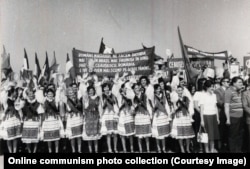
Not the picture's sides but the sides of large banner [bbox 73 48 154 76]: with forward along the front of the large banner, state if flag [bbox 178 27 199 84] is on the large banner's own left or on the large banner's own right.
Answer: on the large banner's own left

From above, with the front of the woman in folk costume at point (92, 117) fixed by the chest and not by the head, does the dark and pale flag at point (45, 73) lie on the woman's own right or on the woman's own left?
on the woman's own right

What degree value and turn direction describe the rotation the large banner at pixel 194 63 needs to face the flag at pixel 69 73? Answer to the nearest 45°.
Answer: approximately 90° to its right

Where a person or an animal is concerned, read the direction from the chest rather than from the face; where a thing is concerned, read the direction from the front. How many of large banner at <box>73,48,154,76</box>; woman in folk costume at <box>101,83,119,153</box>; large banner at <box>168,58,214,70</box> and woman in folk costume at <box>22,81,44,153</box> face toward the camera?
4

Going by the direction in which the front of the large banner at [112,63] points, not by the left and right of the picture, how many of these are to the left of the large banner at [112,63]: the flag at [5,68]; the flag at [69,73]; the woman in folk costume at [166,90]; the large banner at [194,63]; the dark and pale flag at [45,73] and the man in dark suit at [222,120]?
3

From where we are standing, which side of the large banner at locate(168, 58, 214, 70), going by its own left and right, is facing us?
front

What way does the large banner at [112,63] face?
toward the camera

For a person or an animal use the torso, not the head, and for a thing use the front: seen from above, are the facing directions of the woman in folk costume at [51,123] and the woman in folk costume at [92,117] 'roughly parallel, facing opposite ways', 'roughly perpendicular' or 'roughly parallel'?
roughly parallel

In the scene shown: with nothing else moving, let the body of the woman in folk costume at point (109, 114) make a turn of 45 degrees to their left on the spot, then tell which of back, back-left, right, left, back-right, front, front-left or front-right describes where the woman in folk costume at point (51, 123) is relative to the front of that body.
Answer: back-right

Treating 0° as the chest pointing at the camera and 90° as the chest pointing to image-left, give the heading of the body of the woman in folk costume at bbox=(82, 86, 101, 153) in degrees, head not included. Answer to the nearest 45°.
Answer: approximately 0°

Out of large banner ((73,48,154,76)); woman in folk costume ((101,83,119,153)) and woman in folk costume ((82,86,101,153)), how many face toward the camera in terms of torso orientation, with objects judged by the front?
3

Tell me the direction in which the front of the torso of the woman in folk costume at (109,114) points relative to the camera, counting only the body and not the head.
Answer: toward the camera

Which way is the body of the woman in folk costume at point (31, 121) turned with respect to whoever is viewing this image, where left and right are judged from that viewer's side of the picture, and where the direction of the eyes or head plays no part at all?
facing the viewer

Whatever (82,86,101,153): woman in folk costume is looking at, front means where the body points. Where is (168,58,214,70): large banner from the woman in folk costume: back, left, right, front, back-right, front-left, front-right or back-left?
left

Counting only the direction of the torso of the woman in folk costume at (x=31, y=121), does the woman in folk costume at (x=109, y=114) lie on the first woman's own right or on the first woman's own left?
on the first woman's own left
